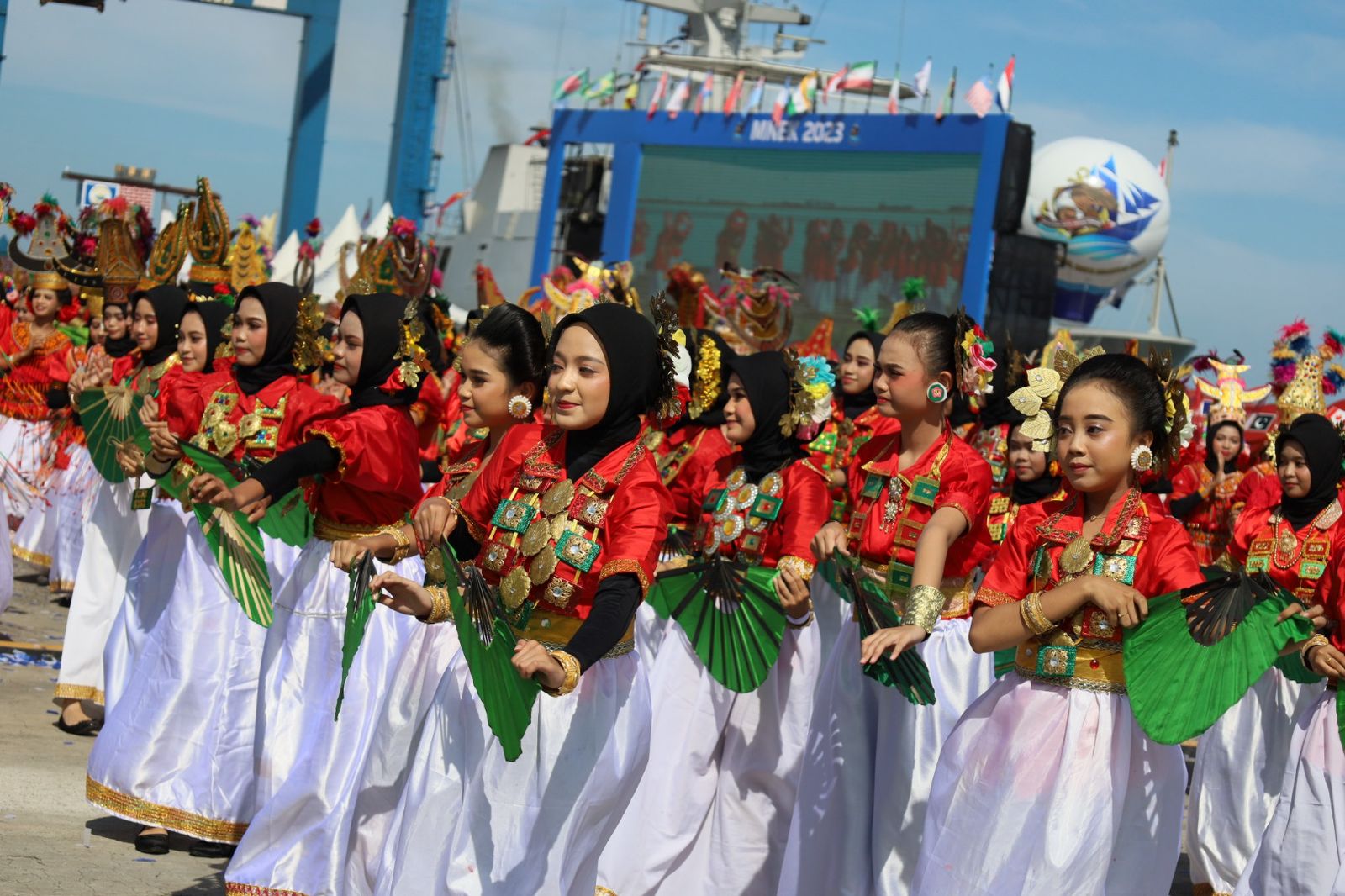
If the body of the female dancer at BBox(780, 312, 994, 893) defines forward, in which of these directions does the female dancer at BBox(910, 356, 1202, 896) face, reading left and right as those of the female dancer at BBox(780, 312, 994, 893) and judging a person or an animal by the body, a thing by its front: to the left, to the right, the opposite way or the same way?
the same way

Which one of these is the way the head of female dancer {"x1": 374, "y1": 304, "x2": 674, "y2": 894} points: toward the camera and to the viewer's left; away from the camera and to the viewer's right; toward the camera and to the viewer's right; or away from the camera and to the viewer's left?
toward the camera and to the viewer's left

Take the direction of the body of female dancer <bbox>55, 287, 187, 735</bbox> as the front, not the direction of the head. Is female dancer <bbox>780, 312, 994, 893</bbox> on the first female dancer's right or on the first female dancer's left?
on the first female dancer's left

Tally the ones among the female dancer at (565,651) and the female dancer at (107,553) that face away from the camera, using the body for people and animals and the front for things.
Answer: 0

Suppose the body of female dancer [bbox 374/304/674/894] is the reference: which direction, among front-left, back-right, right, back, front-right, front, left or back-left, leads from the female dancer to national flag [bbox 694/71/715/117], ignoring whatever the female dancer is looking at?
back-right

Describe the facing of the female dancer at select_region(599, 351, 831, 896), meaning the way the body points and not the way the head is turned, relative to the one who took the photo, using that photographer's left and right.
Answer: facing the viewer and to the left of the viewer

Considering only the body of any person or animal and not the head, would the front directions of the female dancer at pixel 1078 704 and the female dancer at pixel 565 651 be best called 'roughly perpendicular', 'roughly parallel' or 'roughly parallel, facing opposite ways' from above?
roughly parallel

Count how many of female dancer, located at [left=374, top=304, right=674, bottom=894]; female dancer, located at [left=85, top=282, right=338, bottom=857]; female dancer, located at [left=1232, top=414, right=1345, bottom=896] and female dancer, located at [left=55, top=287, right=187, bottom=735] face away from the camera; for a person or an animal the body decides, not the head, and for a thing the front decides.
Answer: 0

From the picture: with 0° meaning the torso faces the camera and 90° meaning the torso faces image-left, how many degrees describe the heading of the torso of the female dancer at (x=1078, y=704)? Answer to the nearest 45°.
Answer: approximately 45°

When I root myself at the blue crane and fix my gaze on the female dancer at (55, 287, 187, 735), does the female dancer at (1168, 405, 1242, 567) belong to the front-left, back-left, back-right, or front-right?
front-left

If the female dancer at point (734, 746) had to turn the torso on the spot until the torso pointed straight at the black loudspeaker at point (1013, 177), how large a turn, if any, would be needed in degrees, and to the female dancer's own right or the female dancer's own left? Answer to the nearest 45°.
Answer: approximately 135° to the female dancer's own right
